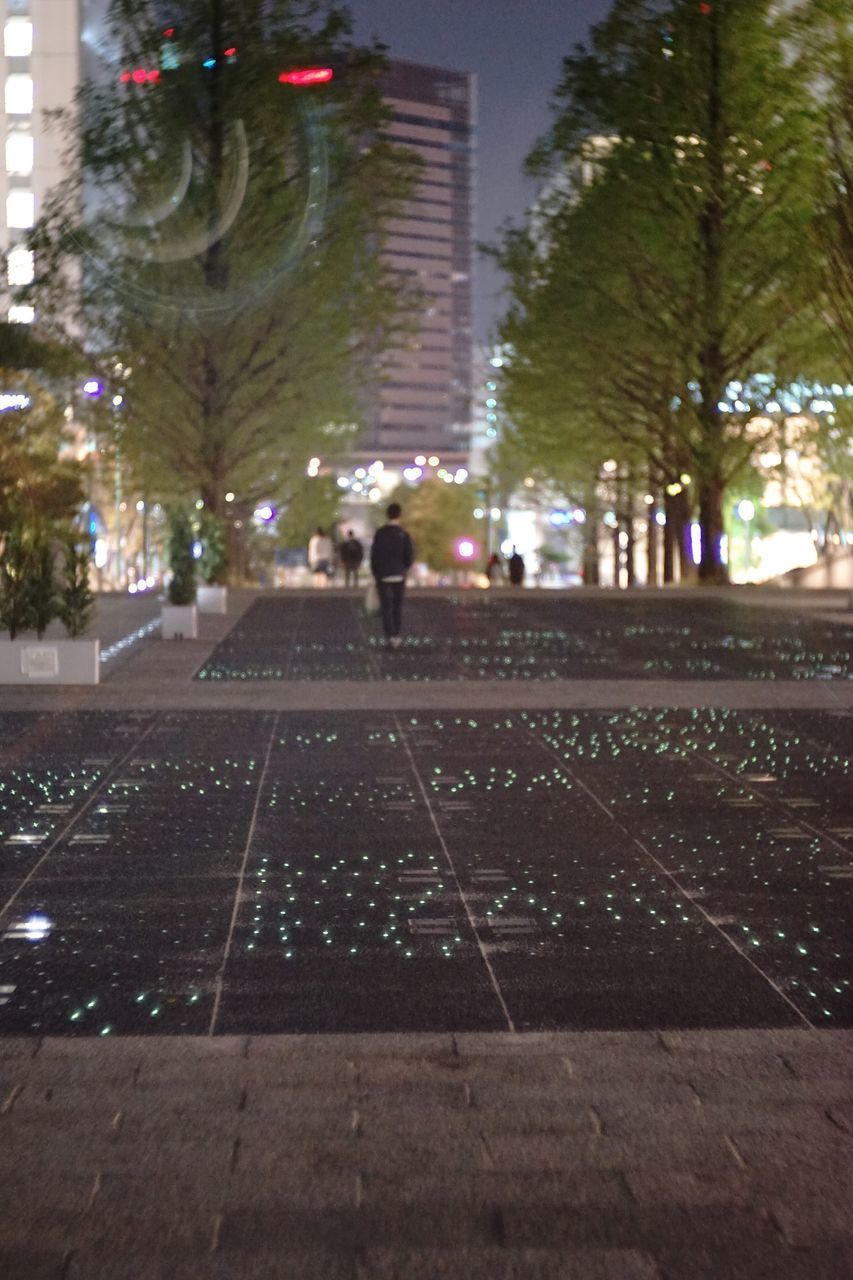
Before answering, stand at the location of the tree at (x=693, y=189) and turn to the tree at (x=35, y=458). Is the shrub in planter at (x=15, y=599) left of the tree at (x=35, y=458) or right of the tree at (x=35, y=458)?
left

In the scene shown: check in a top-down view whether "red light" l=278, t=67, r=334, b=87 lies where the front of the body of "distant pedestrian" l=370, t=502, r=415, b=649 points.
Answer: yes

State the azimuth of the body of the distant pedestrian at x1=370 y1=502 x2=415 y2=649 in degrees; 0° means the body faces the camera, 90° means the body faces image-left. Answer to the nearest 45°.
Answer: approximately 180°

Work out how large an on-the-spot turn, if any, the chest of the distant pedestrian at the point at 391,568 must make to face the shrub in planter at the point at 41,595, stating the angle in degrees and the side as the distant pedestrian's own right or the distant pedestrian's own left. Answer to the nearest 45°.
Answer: approximately 135° to the distant pedestrian's own left

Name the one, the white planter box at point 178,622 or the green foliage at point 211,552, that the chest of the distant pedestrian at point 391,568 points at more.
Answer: the green foliage

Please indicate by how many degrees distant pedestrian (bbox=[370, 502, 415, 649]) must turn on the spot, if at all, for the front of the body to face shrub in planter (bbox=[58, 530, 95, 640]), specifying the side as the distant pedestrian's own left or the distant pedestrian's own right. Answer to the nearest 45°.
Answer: approximately 135° to the distant pedestrian's own left

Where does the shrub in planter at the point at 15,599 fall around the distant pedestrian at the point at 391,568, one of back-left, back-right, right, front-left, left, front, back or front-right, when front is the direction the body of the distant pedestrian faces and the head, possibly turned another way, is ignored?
back-left
